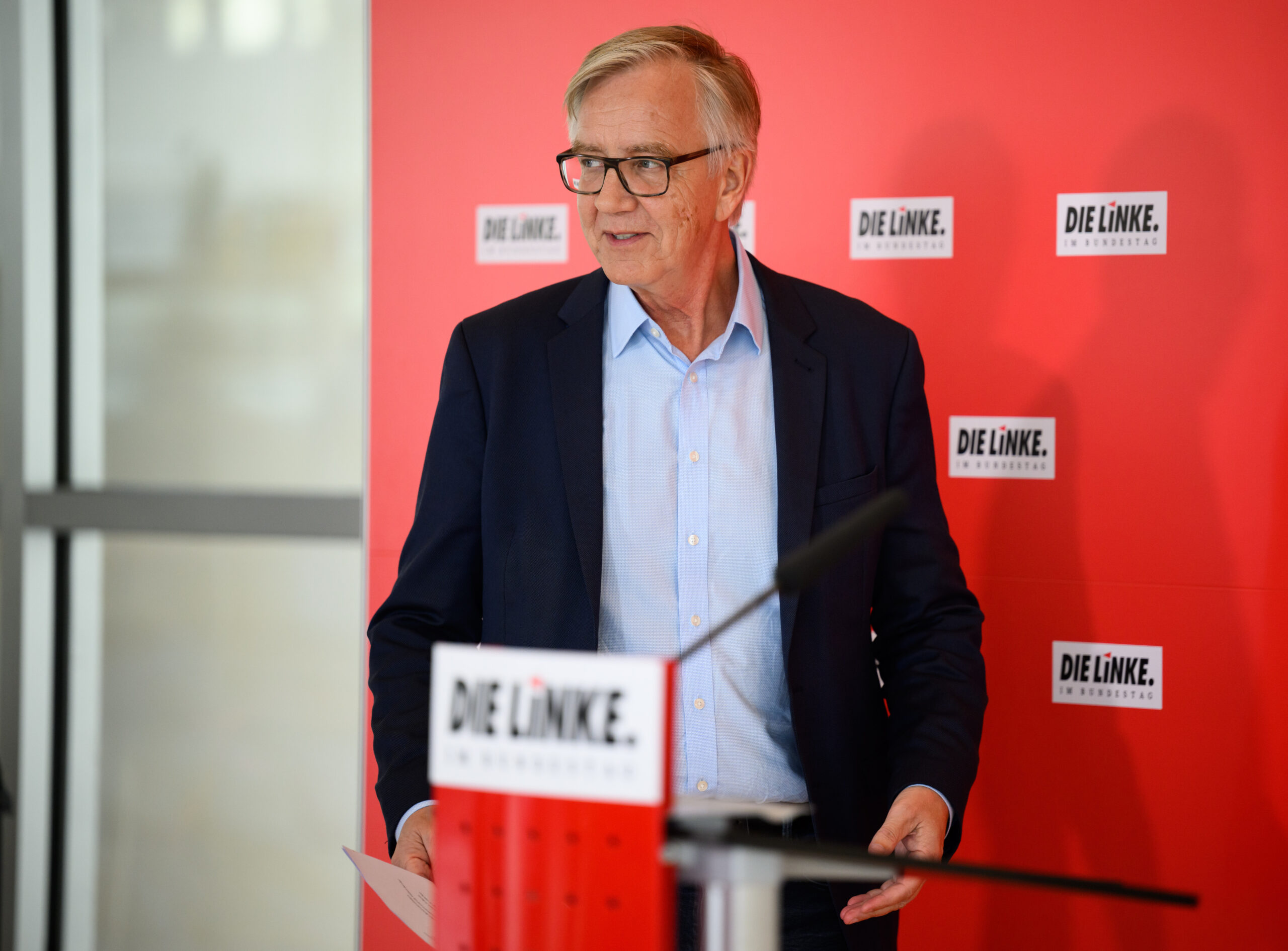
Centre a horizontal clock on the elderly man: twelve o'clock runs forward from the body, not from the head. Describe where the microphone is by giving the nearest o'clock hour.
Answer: The microphone is roughly at 12 o'clock from the elderly man.

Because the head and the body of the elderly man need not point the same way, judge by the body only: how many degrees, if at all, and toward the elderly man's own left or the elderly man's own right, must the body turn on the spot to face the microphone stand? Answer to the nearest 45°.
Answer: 0° — they already face it

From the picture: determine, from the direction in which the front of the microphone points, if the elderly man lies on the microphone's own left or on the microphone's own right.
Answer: on the microphone's own left

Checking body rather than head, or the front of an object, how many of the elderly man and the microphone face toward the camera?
1

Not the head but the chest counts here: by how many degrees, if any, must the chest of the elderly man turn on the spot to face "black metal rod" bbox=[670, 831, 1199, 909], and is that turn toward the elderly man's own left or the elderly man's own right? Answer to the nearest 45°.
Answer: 0° — they already face it
